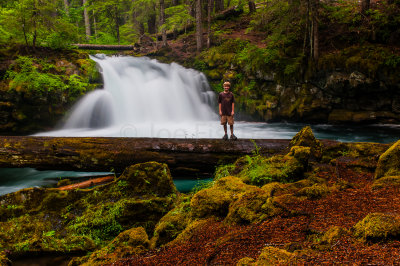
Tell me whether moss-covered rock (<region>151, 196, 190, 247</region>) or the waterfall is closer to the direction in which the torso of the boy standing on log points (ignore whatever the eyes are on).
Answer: the moss-covered rock

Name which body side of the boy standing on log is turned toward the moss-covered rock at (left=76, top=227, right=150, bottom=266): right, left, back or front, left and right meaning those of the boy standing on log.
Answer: front

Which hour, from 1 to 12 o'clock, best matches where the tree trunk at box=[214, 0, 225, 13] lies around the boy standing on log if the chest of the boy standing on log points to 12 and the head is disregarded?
The tree trunk is roughly at 6 o'clock from the boy standing on log.

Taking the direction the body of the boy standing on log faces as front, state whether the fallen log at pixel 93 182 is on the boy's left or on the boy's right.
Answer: on the boy's right

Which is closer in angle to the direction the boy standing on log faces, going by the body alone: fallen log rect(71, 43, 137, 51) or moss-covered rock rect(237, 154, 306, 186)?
the moss-covered rock

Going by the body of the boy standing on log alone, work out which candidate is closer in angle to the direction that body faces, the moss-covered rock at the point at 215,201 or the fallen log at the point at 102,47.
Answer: the moss-covered rock

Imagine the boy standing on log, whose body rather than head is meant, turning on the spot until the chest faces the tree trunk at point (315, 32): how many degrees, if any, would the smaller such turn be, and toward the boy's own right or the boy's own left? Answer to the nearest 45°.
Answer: approximately 135° to the boy's own left

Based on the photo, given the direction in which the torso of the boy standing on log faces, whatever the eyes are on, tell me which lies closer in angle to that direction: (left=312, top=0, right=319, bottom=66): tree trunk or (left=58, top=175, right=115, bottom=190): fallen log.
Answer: the fallen log

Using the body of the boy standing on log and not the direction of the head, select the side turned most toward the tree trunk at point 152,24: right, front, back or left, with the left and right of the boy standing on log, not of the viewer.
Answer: back

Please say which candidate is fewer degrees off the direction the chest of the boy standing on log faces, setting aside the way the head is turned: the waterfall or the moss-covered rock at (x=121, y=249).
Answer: the moss-covered rock

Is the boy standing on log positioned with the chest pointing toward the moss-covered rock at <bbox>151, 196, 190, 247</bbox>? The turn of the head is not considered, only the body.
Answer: yes

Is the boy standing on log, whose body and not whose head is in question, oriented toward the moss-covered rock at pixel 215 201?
yes

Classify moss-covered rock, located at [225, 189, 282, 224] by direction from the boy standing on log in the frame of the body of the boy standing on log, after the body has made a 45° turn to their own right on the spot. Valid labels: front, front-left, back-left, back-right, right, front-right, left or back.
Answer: front-left

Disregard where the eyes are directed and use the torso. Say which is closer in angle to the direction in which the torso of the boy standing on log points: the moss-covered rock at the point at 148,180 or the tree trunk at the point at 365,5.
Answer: the moss-covered rock

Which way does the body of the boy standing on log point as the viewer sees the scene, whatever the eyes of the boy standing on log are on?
toward the camera
